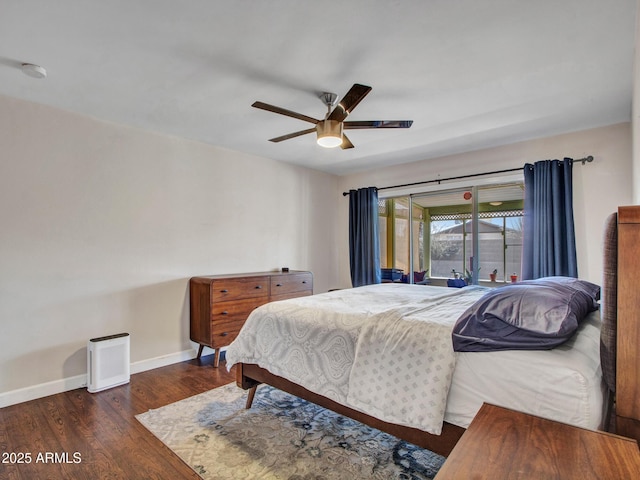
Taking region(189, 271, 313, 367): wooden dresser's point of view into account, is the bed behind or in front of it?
in front

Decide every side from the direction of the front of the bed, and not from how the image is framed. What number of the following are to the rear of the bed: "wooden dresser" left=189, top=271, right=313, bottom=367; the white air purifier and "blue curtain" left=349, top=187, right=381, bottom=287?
0

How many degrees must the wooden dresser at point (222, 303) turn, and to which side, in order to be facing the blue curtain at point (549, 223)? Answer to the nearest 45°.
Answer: approximately 45° to its left

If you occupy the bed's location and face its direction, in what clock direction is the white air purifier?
The white air purifier is roughly at 11 o'clock from the bed.

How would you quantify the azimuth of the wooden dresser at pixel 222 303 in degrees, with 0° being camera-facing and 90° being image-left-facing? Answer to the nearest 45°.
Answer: approximately 315°

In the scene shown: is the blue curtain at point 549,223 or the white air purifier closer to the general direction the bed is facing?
the white air purifier

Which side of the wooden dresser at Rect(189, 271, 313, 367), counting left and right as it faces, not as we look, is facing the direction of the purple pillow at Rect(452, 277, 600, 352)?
front

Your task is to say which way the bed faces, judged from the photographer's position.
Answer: facing away from the viewer and to the left of the viewer

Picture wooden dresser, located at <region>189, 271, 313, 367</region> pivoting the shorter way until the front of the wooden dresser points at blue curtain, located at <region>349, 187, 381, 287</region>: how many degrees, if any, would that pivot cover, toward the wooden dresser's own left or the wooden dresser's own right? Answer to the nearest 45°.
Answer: approximately 90° to the wooden dresser's own left

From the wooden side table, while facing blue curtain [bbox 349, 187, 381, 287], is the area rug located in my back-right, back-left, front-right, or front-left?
front-left

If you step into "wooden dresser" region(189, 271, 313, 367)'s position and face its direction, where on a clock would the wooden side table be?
The wooden side table is roughly at 1 o'clock from the wooden dresser.

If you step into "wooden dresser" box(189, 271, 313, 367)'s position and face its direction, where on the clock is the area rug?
The area rug is roughly at 1 o'clock from the wooden dresser.

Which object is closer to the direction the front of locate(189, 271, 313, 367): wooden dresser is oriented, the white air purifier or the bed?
the bed

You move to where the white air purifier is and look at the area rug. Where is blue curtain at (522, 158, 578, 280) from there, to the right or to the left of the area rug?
left

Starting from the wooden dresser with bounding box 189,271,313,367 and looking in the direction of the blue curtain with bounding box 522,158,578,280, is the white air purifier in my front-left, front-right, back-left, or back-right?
back-right

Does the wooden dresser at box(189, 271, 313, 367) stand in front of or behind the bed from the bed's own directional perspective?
in front

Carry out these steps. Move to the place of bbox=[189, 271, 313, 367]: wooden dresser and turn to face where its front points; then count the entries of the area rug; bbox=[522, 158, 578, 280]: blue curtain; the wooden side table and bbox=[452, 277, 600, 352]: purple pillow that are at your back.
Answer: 0
